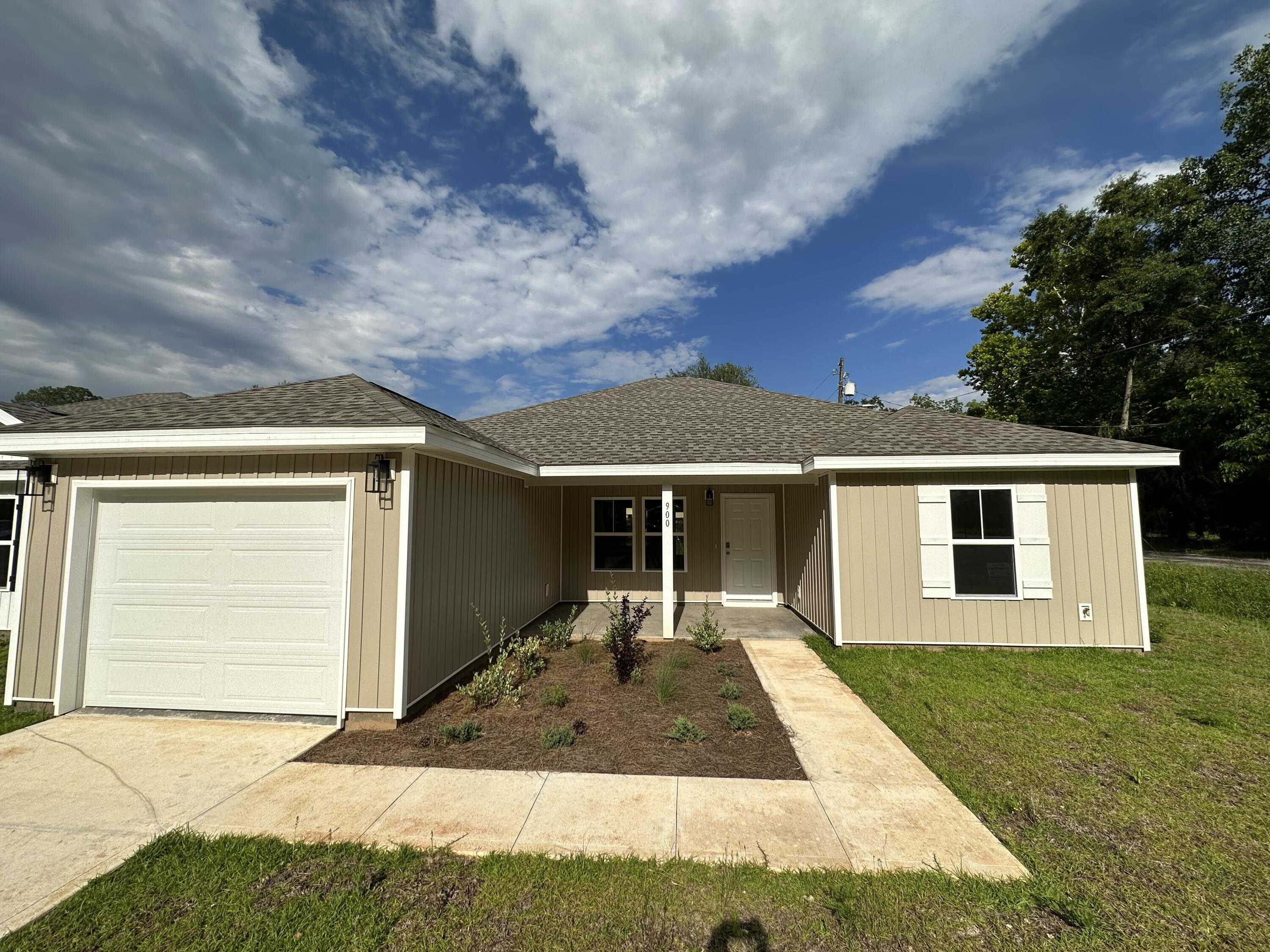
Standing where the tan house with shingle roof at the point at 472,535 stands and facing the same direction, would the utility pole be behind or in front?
behind

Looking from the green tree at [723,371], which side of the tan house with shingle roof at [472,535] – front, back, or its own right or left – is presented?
back

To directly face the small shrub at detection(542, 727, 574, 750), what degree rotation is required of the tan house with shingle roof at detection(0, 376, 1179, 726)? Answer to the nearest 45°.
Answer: approximately 45° to its left

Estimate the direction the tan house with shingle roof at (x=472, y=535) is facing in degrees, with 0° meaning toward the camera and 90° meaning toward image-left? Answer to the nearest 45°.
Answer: approximately 0°

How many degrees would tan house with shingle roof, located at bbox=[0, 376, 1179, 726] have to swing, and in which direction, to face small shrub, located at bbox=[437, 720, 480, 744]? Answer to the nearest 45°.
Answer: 0° — it already faces it
